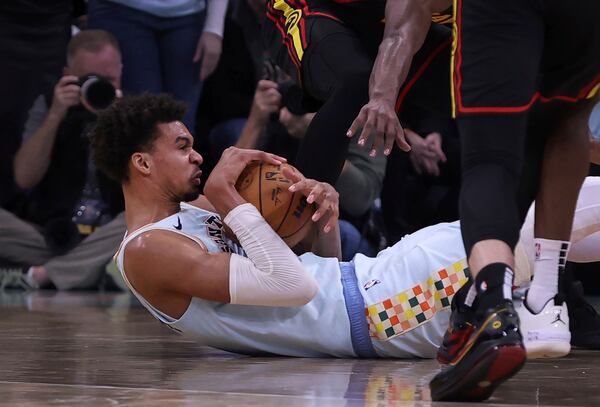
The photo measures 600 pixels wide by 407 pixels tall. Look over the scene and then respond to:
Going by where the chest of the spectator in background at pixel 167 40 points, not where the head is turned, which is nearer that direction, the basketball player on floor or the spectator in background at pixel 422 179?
the basketball player on floor

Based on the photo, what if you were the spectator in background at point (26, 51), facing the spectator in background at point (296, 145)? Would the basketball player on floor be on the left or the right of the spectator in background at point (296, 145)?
right

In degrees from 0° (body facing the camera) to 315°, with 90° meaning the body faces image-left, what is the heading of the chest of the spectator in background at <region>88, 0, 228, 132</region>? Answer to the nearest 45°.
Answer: approximately 0°

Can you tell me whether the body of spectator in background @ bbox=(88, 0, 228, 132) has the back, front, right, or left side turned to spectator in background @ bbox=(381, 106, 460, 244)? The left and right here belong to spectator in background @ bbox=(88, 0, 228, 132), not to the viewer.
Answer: left

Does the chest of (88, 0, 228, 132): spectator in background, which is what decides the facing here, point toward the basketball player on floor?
yes

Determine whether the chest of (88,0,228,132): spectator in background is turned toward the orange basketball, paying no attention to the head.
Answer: yes
